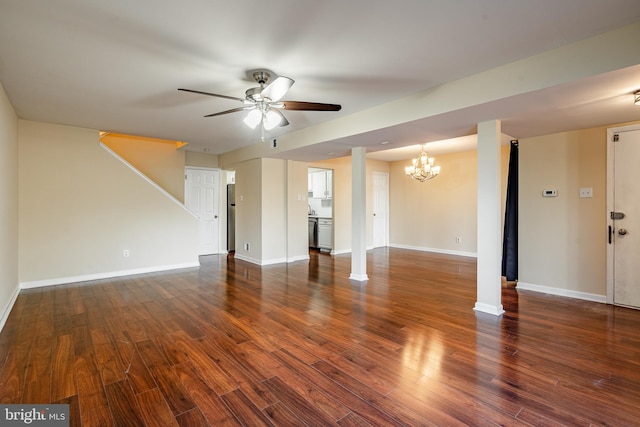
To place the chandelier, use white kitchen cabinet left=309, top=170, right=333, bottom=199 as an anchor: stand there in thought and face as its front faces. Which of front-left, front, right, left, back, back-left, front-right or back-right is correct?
left

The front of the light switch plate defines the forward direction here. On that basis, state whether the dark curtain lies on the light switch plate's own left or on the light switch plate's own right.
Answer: on the light switch plate's own right

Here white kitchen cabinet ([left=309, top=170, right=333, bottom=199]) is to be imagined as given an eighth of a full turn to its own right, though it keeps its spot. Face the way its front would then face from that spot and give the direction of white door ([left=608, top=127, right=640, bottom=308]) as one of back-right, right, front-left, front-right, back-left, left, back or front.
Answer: back-left

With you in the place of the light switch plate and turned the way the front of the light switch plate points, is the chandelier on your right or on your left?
on your right

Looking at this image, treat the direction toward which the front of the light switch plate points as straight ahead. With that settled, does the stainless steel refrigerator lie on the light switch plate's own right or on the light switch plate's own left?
on the light switch plate's own right

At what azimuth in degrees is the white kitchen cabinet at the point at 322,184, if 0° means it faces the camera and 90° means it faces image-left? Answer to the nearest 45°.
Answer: approximately 45°

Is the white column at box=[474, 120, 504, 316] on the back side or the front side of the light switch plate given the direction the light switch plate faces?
on the front side

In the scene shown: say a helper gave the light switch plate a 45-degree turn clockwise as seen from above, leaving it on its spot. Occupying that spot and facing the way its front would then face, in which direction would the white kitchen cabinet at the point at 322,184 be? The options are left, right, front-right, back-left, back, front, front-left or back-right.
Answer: front-right

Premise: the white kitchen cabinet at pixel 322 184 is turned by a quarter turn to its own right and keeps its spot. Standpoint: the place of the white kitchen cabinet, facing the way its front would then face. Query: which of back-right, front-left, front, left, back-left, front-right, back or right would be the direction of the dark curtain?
back

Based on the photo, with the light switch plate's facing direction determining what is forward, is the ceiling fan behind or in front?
in front
